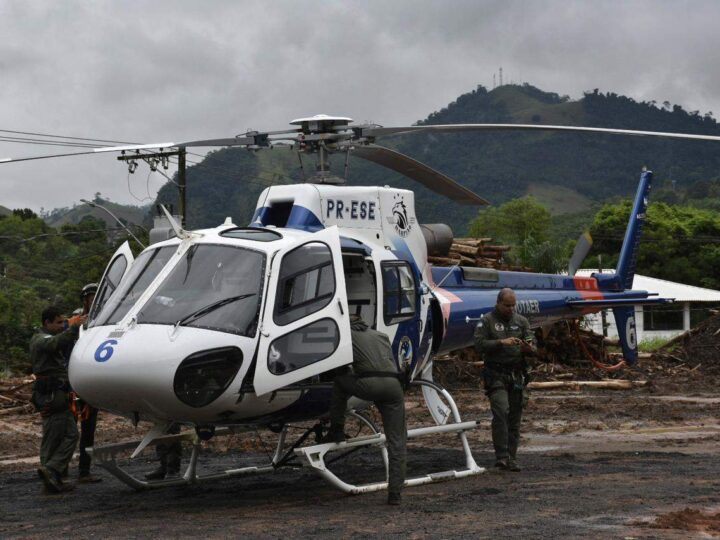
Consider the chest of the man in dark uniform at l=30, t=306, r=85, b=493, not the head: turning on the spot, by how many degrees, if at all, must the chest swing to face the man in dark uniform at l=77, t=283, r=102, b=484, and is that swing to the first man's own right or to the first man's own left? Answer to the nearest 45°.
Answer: approximately 45° to the first man's own left

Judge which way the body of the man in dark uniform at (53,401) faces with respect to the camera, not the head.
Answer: to the viewer's right

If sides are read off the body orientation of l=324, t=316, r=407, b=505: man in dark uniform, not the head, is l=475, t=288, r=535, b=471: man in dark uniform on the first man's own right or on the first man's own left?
on the first man's own right

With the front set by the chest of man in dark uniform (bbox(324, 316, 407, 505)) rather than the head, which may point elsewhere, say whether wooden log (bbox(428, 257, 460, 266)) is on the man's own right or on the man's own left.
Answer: on the man's own right

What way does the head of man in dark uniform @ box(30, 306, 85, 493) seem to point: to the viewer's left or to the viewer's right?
to the viewer's right

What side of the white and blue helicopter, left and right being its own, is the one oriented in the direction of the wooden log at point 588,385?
back

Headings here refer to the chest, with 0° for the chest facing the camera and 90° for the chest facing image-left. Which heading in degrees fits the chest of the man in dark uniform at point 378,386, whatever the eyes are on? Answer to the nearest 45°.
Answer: approximately 135°
